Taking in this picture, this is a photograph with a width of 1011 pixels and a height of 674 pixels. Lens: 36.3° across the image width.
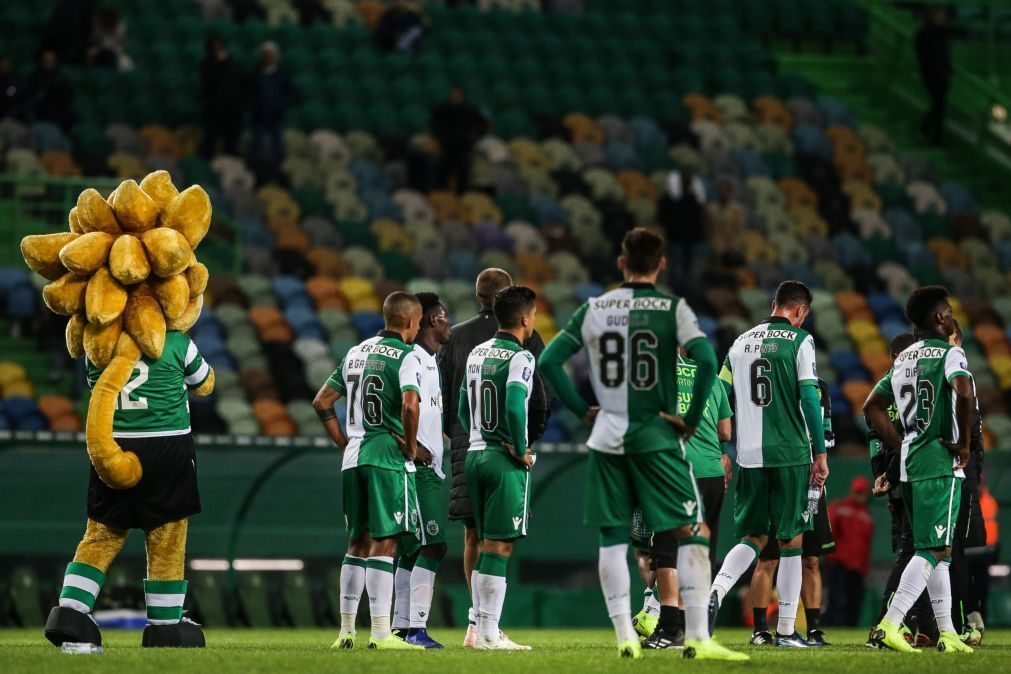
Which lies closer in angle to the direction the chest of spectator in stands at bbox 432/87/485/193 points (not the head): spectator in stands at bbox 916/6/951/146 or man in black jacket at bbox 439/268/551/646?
the man in black jacket

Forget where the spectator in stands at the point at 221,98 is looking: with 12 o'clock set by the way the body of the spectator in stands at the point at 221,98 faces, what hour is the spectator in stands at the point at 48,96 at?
the spectator in stands at the point at 48,96 is roughly at 3 o'clock from the spectator in stands at the point at 221,98.

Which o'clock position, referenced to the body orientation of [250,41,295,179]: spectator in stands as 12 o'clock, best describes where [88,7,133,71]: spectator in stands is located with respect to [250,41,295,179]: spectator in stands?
[88,7,133,71]: spectator in stands is roughly at 4 o'clock from [250,41,295,179]: spectator in stands.

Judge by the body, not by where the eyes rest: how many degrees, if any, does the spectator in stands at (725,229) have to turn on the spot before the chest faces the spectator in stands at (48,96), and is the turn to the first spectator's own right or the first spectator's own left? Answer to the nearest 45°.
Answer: approximately 90° to the first spectator's own right

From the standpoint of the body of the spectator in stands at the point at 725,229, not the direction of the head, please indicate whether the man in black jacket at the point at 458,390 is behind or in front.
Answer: in front

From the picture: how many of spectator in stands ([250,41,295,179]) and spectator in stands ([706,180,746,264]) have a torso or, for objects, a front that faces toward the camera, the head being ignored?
2

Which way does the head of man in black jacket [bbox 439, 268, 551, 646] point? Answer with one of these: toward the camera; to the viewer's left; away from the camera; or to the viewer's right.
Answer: away from the camera

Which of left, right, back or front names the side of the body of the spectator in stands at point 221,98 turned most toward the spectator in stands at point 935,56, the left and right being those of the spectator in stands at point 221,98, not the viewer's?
left

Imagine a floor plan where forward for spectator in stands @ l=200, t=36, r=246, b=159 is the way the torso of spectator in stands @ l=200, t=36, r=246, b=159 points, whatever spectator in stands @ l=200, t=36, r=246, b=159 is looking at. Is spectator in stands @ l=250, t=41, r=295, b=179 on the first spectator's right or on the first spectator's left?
on the first spectator's left

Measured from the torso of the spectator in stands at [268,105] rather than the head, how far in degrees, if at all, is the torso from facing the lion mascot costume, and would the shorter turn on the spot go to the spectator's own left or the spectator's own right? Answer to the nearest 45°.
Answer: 0° — they already face it
